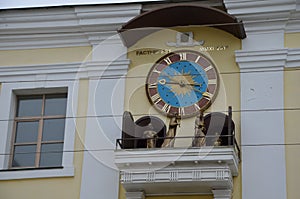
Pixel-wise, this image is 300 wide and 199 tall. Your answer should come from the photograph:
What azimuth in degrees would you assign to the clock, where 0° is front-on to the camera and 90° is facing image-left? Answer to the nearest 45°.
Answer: approximately 0°
